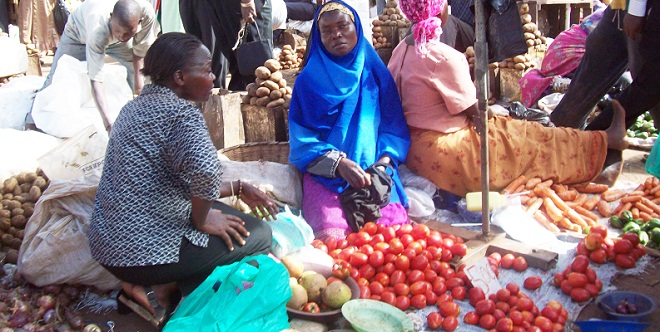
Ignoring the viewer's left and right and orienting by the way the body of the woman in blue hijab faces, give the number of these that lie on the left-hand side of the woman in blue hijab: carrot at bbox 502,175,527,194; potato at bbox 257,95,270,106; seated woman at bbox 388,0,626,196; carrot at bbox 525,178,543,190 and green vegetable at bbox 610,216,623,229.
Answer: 4

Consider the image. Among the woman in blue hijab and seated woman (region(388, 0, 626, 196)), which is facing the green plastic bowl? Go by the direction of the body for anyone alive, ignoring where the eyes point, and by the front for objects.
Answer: the woman in blue hijab

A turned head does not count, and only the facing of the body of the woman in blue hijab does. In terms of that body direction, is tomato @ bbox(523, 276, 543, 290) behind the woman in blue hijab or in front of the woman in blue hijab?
in front

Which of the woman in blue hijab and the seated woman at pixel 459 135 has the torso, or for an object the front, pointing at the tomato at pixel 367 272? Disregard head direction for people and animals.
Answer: the woman in blue hijab

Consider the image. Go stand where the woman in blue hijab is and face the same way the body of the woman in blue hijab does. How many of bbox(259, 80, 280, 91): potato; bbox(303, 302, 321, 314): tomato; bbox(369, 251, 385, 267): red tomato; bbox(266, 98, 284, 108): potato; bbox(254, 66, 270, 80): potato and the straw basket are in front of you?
2

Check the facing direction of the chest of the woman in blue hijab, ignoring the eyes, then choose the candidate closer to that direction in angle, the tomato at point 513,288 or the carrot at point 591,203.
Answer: the tomato

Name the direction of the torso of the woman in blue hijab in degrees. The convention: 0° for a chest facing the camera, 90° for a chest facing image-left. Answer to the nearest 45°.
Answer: approximately 0°

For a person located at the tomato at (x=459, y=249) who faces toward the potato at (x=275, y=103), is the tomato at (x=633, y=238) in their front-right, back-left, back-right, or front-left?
back-right

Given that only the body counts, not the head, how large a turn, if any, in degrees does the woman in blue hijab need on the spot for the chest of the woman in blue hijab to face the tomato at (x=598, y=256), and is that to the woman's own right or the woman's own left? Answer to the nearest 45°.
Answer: approximately 45° to the woman's own left
